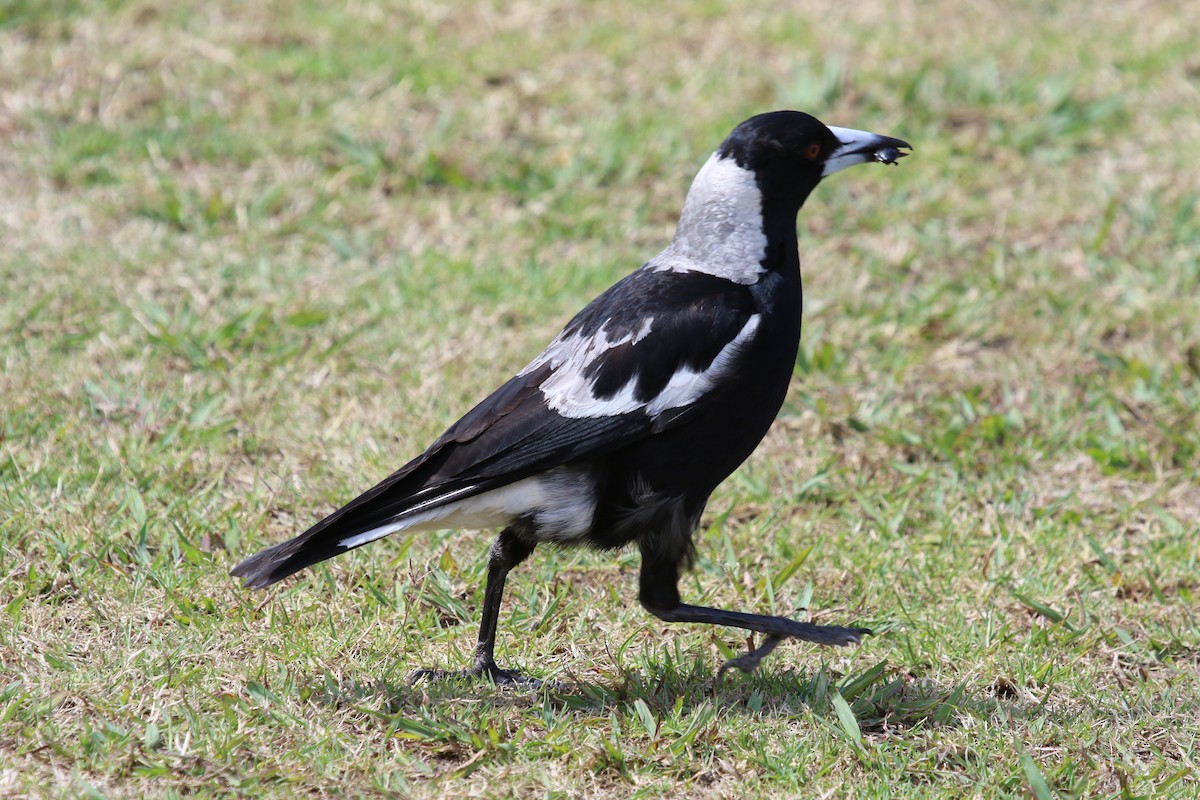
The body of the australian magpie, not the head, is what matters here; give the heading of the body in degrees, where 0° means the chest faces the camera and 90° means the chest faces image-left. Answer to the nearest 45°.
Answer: approximately 270°
